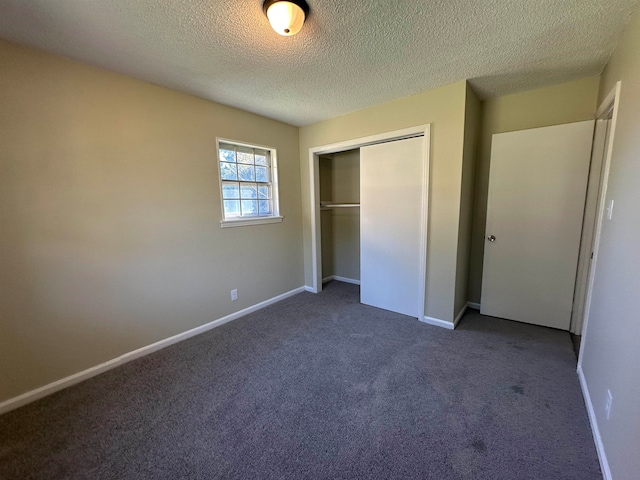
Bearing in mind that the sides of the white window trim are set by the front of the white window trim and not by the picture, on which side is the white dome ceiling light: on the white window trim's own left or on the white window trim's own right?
on the white window trim's own right

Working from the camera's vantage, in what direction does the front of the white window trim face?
facing the viewer and to the right of the viewer

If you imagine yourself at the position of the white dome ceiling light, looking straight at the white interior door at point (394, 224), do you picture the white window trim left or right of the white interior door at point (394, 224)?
left

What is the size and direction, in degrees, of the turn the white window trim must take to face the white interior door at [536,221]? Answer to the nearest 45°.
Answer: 0° — it already faces it

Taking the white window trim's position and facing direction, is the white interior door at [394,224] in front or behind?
in front
